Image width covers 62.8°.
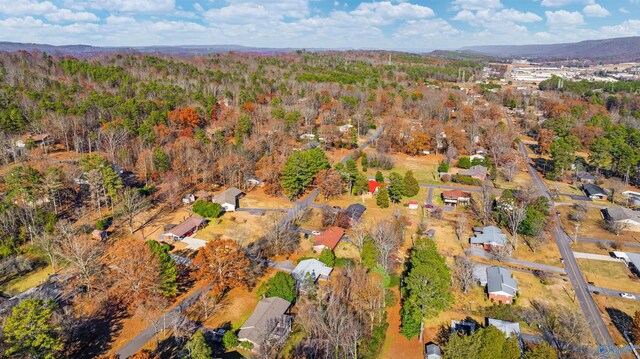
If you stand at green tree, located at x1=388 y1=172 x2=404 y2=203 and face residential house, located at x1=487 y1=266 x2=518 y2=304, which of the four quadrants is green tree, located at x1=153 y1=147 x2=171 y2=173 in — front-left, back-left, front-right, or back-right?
back-right

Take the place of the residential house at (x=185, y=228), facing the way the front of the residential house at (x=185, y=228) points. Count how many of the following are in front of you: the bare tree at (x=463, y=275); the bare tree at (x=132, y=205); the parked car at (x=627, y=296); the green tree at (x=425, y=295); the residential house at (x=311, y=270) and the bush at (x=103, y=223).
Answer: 4

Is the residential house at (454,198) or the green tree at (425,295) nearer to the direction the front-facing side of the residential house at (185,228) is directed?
the green tree

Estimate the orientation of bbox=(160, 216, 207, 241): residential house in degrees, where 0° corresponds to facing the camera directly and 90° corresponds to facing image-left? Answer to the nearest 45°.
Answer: approximately 315°

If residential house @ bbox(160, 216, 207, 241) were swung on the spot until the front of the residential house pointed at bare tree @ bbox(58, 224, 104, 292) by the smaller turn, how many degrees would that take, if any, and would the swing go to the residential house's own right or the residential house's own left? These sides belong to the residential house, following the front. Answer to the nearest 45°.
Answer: approximately 90° to the residential house's own right

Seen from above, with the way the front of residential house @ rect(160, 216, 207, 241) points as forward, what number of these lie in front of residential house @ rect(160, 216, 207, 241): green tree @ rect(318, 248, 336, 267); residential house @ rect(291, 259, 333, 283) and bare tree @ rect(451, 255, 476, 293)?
3

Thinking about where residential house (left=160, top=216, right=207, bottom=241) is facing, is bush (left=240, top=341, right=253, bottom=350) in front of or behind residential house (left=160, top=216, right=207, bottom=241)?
in front

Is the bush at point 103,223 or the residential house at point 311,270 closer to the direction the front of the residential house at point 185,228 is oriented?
the residential house

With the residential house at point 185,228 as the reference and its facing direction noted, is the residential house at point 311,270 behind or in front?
in front

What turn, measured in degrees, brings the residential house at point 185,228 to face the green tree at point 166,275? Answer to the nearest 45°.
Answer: approximately 45° to its right

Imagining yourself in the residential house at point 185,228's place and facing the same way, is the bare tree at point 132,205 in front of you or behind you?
behind

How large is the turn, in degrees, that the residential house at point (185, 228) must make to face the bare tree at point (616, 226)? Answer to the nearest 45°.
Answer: approximately 45° to its left

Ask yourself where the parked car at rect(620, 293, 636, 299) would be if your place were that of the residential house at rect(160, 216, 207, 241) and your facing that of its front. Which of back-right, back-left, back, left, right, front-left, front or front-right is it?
front

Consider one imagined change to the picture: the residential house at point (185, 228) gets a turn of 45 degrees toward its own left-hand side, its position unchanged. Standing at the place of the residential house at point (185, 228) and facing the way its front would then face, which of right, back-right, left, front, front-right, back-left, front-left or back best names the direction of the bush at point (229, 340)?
right

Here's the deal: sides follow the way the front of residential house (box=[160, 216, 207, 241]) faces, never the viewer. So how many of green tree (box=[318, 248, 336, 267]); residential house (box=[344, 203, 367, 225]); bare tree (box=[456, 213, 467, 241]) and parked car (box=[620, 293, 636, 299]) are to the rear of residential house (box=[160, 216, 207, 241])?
0

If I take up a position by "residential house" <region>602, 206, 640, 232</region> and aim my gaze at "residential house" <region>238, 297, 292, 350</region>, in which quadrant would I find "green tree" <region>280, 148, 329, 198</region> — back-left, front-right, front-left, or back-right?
front-right

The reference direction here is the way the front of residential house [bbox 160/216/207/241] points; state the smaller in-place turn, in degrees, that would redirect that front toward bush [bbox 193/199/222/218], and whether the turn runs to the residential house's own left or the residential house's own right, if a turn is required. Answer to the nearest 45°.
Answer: approximately 90° to the residential house's own left

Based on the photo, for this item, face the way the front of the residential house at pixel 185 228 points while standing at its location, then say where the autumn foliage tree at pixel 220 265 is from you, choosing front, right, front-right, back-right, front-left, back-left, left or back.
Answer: front-right

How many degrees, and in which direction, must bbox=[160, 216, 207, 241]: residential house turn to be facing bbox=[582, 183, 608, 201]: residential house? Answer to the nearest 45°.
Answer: approximately 45° to its left
